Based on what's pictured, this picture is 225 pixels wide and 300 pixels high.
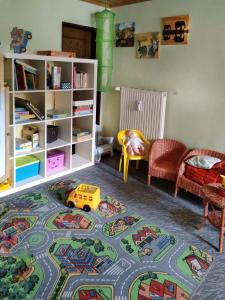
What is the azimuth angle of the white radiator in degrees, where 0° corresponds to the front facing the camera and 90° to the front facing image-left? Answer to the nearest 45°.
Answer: approximately 45°

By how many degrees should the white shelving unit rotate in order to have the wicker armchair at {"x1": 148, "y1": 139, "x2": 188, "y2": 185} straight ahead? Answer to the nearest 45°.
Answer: approximately 45° to its left

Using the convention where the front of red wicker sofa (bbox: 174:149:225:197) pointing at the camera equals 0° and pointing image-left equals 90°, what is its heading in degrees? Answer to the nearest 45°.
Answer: approximately 45°

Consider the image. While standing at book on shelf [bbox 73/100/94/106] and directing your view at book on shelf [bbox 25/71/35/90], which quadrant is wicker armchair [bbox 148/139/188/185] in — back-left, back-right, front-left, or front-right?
back-left

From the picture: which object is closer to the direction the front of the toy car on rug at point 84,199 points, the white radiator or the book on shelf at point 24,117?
the book on shelf

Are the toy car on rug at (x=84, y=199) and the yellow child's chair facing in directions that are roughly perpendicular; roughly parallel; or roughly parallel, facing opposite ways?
roughly perpendicular
